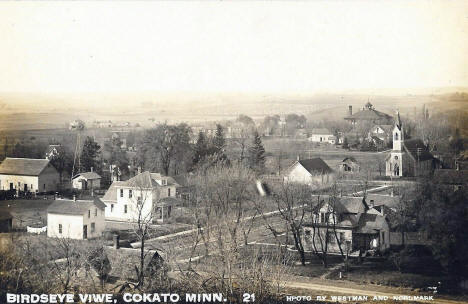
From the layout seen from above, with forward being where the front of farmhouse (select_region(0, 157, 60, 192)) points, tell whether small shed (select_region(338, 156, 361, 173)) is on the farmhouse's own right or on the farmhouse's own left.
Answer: on the farmhouse's own left

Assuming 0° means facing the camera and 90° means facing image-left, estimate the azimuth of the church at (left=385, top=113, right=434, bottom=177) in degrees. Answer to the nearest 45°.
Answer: approximately 45°

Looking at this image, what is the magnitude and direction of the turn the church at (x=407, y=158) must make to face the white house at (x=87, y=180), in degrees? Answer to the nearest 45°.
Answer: approximately 45° to its right

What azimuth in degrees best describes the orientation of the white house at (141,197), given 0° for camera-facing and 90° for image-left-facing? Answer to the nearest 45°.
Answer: approximately 315°
